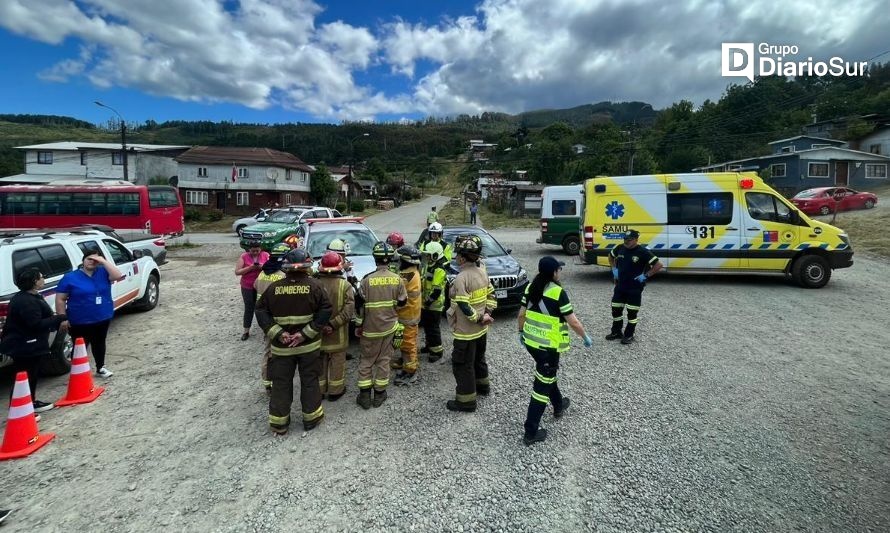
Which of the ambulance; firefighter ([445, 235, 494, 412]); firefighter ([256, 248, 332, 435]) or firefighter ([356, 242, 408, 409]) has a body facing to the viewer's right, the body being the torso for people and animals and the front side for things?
the ambulance

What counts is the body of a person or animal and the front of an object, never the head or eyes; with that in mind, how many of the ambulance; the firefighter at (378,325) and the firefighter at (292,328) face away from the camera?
2

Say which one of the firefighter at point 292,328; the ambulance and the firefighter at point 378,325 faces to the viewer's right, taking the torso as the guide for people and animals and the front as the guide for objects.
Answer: the ambulance

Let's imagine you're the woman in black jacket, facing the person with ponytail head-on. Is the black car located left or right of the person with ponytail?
left

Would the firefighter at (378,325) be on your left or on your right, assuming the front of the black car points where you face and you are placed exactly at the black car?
on your right

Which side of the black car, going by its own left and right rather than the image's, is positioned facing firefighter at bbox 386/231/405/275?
right

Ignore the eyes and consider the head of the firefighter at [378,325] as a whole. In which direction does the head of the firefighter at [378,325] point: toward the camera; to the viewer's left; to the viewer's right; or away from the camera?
away from the camera

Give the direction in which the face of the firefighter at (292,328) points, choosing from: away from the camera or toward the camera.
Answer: away from the camera

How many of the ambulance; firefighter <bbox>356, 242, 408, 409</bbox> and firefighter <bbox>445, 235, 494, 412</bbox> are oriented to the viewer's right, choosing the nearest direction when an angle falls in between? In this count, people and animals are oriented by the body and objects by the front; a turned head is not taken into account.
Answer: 1

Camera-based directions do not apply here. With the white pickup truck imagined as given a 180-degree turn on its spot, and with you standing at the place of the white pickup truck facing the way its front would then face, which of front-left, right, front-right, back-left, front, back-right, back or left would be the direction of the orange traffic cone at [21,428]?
front-left

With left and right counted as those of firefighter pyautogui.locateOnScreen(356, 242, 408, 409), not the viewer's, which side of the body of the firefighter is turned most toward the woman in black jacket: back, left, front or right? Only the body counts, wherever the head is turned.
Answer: left

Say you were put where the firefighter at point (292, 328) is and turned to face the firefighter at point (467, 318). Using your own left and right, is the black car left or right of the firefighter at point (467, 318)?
left

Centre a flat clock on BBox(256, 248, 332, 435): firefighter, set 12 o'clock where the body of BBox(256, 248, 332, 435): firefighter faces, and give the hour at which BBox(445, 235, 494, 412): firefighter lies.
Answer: BBox(445, 235, 494, 412): firefighter is roughly at 3 o'clock from BBox(256, 248, 332, 435): firefighter.

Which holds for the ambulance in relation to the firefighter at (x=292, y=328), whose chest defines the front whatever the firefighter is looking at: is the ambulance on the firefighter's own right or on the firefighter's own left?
on the firefighter's own right

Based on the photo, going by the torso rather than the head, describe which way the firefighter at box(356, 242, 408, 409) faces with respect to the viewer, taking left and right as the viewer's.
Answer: facing away from the viewer

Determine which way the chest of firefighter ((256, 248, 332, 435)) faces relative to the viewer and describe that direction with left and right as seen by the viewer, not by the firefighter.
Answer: facing away from the viewer

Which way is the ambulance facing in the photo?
to the viewer's right
